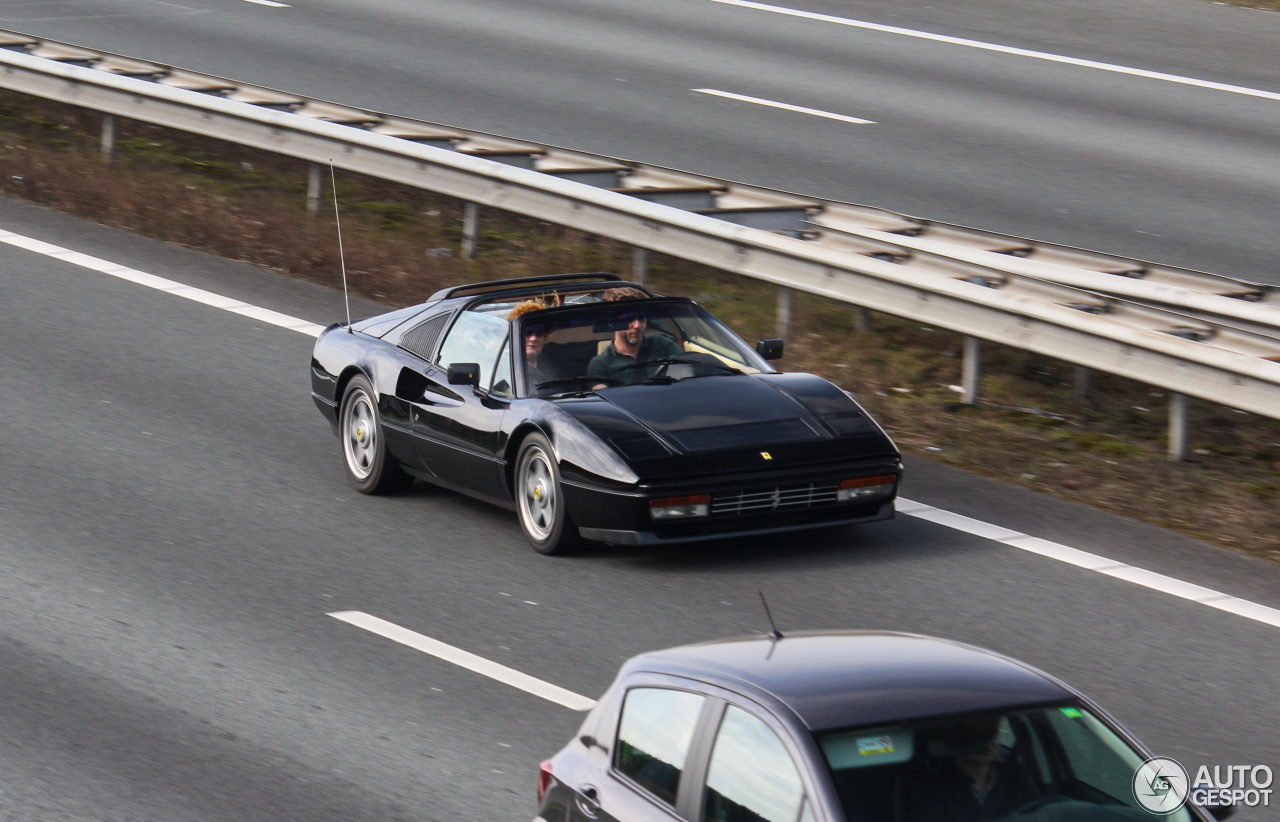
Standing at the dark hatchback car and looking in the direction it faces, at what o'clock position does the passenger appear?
The passenger is roughly at 7 o'clock from the dark hatchback car.

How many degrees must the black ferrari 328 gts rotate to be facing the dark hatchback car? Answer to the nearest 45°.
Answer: approximately 45° to its right

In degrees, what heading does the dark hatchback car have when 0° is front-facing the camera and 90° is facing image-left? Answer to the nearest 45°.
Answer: approximately 315°

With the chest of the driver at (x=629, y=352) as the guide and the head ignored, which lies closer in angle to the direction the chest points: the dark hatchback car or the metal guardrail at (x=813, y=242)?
the dark hatchback car
